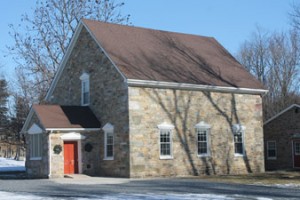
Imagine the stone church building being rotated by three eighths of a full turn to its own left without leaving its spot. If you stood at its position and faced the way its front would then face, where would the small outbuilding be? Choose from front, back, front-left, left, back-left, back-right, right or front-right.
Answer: front-left
